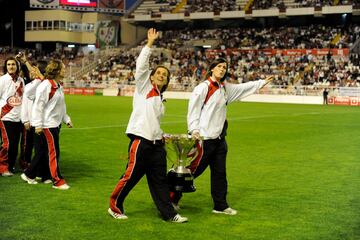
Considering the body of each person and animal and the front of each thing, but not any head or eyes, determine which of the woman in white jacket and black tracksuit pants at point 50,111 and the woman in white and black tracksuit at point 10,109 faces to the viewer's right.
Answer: the woman in white jacket and black tracksuit pants at point 50,111

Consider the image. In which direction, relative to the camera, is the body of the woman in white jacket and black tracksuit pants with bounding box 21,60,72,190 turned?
to the viewer's right

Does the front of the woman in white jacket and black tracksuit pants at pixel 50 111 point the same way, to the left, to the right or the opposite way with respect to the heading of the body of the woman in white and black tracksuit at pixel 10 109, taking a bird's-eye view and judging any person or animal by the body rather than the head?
to the left

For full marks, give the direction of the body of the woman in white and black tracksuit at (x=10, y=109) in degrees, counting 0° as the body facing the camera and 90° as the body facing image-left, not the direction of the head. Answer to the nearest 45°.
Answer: approximately 0°

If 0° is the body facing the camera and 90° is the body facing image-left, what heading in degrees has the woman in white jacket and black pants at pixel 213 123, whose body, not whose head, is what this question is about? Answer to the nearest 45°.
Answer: approximately 315°

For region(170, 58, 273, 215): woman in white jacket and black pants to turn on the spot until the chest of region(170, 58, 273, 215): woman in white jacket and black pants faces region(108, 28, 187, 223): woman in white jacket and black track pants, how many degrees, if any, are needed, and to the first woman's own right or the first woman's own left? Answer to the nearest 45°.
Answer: approximately 90° to the first woman's own right

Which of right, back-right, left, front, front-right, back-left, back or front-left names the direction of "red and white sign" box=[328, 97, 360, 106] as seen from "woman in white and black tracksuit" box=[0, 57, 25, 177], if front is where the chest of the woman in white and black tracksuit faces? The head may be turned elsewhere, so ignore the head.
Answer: back-left
